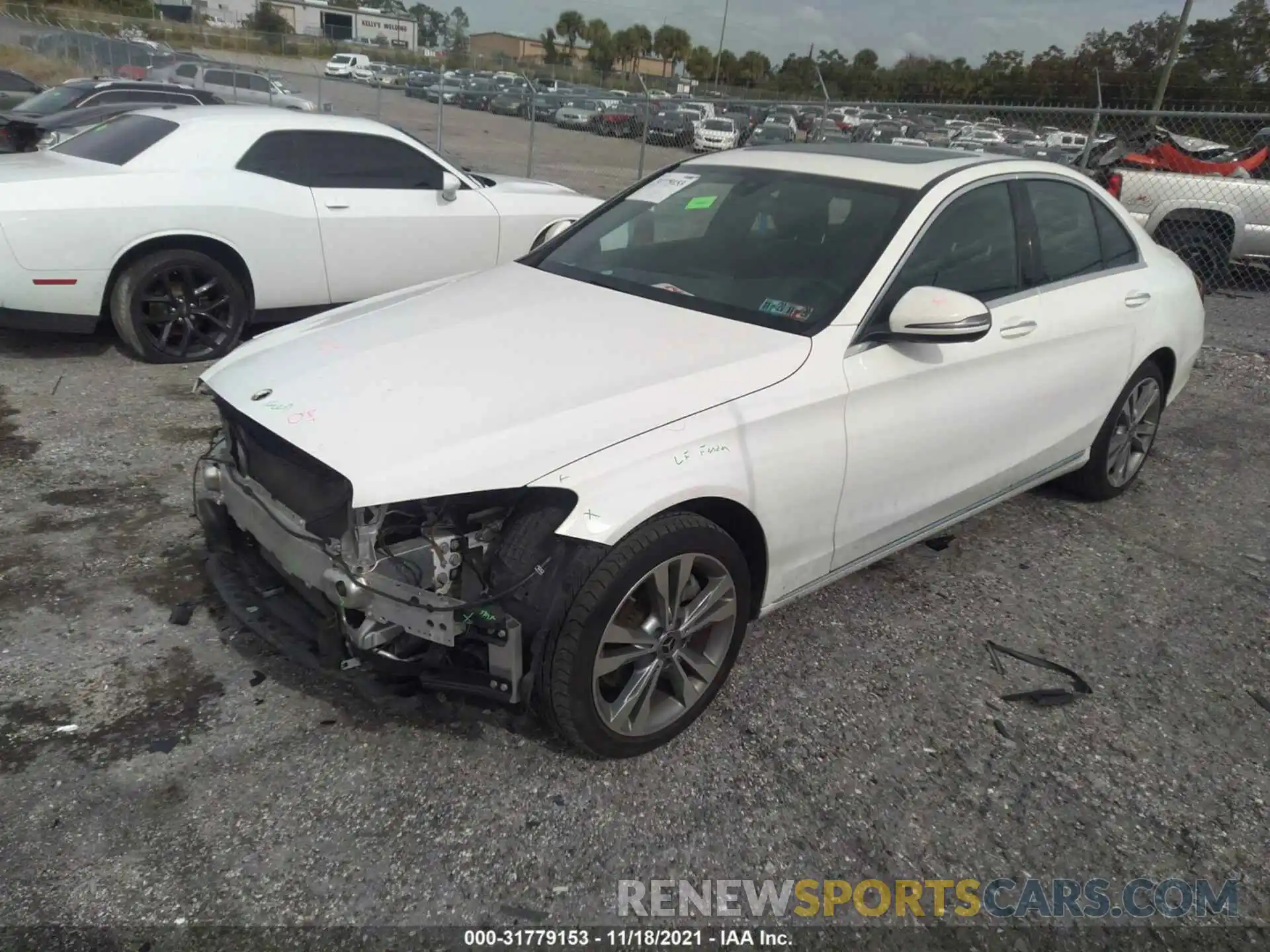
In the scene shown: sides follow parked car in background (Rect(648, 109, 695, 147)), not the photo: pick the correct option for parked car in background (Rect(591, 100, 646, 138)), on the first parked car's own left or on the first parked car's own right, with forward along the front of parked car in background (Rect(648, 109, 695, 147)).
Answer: on the first parked car's own right

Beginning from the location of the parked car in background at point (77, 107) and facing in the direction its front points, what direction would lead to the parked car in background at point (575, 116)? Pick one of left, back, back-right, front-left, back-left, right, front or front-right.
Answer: back

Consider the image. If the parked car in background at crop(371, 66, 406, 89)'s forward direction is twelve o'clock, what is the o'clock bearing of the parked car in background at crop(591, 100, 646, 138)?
the parked car in background at crop(591, 100, 646, 138) is roughly at 10 o'clock from the parked car in background at crop(371, 66, 406, 89).

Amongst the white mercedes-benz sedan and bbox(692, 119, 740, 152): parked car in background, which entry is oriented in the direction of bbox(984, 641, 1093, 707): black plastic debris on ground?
the parked car in background

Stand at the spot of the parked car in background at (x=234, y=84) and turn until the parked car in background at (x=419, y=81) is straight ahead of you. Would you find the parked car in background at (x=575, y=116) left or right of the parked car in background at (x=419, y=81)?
right

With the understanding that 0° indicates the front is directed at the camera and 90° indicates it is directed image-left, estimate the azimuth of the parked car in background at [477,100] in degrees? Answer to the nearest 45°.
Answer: approximately 45°
